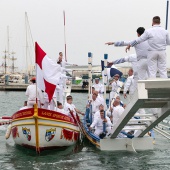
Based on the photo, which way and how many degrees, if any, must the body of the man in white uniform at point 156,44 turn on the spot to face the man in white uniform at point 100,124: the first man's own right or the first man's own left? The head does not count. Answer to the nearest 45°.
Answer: approximately 45° to the first man's own left

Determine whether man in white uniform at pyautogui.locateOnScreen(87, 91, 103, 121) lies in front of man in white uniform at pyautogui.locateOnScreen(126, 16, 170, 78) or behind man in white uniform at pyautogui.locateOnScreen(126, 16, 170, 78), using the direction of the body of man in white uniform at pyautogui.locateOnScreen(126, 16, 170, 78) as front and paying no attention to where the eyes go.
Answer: in front
